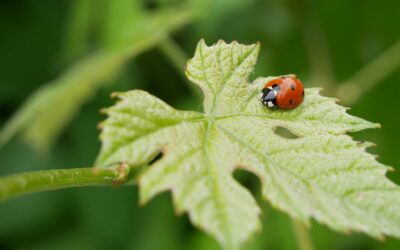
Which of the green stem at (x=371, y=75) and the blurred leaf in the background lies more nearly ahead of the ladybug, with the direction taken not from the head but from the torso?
the blurred leaf in the background

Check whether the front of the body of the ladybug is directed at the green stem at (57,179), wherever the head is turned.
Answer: yes

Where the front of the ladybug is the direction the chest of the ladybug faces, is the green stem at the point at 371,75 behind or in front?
behind
